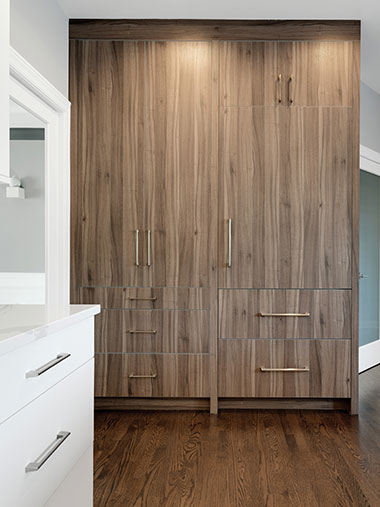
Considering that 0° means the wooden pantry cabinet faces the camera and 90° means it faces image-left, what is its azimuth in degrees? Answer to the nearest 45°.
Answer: approximately 0°

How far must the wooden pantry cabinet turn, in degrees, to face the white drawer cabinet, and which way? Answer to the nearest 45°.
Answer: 0° — it already faces it

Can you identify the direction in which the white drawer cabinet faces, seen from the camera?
facing the viewer and to the right of the viewer

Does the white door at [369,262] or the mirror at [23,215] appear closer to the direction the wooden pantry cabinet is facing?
the mirror

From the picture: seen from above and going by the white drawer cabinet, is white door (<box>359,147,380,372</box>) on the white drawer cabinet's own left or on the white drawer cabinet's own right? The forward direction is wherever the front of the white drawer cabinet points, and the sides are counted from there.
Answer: on the white drawer cabinet's own left

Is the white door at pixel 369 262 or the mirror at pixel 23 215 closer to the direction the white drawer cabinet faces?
the white door

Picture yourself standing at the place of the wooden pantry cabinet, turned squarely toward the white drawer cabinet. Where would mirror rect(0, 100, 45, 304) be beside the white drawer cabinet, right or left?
right

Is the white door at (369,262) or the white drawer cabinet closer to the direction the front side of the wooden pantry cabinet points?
the white drawer cabinet

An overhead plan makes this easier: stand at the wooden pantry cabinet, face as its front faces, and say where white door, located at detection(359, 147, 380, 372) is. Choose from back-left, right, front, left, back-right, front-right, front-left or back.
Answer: back-left

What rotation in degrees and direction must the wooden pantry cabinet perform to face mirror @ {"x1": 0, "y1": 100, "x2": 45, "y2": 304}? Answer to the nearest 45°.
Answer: approximately 45° to its right

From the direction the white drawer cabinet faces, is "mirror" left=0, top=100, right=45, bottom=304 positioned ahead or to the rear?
to the rear

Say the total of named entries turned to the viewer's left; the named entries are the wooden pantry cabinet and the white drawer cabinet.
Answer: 0
